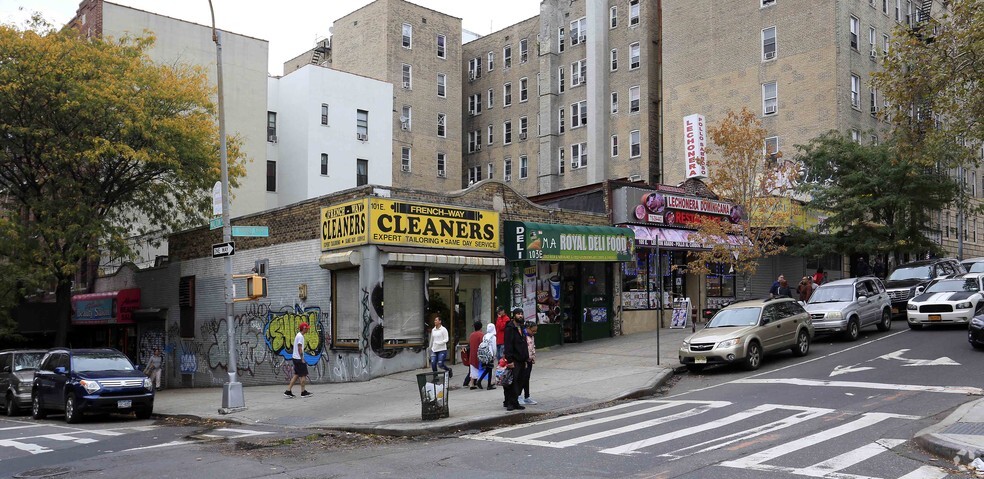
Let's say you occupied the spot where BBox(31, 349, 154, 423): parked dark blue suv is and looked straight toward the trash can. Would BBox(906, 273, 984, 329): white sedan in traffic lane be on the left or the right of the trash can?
left

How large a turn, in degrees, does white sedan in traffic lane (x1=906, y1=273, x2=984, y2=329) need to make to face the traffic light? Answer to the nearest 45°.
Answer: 0° — it already faces it

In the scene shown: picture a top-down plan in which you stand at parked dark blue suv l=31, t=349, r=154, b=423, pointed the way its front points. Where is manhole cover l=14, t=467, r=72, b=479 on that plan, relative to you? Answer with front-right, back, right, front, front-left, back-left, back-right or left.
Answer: front-right

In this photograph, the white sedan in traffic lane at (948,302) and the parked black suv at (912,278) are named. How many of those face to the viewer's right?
0

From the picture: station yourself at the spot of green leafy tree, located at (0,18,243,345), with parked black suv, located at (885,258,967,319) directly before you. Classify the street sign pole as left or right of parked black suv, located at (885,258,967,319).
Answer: right

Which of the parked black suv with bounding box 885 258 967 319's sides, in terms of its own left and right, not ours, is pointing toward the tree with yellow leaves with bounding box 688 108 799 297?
front

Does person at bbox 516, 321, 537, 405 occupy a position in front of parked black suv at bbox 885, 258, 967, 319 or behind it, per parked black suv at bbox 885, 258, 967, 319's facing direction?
in front

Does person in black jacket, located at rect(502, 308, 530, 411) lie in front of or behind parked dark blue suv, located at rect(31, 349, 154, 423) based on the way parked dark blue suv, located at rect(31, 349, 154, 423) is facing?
in front

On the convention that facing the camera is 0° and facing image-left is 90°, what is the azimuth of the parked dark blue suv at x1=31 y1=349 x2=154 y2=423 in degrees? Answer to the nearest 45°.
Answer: approximately 315°

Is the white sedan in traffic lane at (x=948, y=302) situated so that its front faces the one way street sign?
yes
